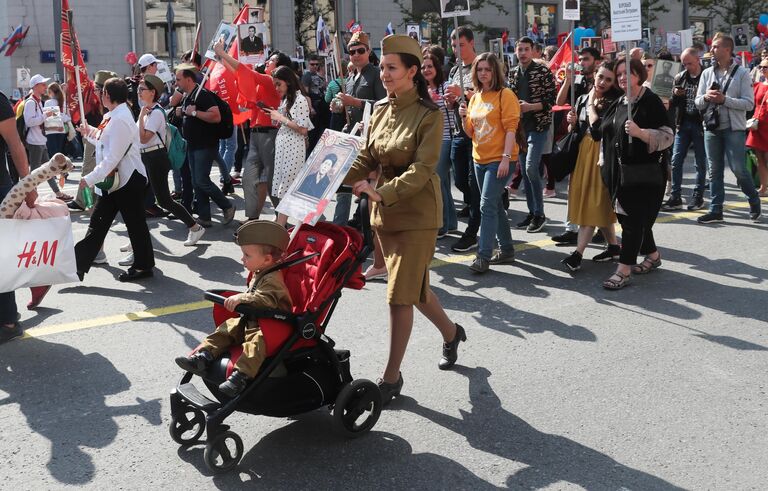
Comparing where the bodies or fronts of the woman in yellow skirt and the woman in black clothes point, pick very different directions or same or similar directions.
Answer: same or similar directions

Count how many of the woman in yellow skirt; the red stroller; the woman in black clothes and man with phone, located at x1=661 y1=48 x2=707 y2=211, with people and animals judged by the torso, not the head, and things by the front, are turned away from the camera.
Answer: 0

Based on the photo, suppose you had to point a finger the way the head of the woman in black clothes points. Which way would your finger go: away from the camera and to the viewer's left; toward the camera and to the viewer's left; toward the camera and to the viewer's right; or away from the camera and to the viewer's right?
toward the camera and to the viewer's left

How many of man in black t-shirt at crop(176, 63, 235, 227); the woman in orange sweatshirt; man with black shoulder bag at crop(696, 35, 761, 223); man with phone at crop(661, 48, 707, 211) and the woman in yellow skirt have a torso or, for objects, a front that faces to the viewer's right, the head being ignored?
0

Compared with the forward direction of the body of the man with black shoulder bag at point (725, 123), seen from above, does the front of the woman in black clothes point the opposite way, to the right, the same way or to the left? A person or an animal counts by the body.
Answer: the same way

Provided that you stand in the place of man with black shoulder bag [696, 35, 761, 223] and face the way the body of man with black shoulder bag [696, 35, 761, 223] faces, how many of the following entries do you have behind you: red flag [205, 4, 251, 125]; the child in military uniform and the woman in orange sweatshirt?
0

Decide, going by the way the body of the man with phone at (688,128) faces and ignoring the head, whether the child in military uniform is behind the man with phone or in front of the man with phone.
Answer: in front

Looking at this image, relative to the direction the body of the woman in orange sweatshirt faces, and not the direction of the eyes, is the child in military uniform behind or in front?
in front

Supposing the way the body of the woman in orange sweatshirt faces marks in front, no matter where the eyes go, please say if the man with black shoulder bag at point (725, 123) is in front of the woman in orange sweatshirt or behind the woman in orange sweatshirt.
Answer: behind

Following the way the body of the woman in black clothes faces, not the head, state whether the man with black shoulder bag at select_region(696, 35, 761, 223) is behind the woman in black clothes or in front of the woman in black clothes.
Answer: behind

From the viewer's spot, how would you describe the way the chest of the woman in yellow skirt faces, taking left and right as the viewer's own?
facing the viewer and to the left of the viewer

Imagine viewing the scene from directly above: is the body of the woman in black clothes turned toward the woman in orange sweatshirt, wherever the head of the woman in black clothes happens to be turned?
no

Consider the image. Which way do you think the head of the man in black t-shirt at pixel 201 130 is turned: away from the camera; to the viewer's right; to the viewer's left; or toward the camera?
to the viewer's left

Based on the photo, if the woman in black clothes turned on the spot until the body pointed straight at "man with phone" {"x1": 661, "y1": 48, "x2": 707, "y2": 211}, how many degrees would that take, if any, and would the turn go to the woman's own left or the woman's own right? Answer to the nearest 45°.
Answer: approximately 135° to the woman's own right

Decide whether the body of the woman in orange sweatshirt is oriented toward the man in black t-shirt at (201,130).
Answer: no

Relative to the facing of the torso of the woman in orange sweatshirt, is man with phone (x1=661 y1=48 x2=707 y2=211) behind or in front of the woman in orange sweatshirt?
behind

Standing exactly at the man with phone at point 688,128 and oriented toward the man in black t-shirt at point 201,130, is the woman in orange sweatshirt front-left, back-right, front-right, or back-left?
front-left
